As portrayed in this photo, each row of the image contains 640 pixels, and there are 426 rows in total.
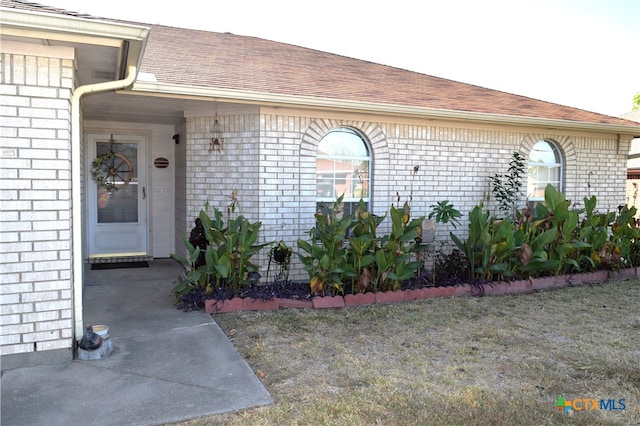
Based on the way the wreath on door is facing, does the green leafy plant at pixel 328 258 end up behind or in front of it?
in front

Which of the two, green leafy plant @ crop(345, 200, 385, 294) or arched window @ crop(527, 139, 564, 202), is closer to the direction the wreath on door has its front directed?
the green leafy plant

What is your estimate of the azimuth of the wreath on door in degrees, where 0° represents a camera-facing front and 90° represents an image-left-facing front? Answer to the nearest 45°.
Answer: approximately 0°

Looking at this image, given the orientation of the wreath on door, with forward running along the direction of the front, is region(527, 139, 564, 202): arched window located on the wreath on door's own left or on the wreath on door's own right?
on the wreath on door's own left

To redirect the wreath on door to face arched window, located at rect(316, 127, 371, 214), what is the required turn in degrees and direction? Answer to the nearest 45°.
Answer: approximately 45° to its left

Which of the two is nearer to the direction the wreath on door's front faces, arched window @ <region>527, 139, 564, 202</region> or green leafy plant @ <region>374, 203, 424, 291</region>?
the green leafy plant

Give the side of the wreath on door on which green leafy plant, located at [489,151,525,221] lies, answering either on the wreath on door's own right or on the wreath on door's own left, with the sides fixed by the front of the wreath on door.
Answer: on the wreath on door's own left

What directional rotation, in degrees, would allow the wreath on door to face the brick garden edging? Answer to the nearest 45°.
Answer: approximately 45° to its left
